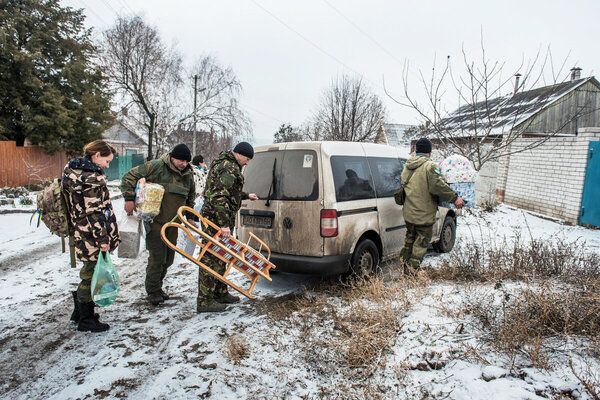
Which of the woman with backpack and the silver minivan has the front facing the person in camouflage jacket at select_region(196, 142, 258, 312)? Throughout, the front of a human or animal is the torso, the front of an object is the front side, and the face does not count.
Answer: the woman with backpack

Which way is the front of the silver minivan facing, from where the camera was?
facing away from the viewer and to the right of the viewer

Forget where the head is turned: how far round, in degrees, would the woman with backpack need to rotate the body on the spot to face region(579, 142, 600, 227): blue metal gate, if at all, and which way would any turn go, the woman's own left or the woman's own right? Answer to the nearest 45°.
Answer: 0° — they already face it

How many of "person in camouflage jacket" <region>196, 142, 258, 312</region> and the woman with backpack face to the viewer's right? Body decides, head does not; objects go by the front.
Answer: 2

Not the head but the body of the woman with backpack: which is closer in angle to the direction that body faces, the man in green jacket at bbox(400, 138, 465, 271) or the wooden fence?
the man in green jacket

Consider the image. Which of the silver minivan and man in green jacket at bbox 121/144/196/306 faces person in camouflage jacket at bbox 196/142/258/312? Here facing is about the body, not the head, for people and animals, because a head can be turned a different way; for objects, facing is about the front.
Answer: the man in green jacket

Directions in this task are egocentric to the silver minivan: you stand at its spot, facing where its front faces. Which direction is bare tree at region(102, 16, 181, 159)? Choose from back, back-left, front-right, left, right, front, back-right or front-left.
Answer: left

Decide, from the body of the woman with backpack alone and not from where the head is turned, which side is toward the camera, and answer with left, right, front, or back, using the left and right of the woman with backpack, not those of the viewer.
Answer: right

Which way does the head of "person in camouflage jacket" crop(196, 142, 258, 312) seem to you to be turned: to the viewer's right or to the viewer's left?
to the viewer's right

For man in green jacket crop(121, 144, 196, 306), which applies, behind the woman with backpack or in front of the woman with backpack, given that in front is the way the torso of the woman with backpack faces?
in front

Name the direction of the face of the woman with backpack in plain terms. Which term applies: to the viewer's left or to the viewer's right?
to the viewer's right

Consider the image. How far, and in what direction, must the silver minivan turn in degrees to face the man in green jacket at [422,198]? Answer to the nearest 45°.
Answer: approximately 45° to its right

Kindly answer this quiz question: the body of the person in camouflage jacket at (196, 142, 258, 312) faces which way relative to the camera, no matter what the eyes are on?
to the viewer's right
